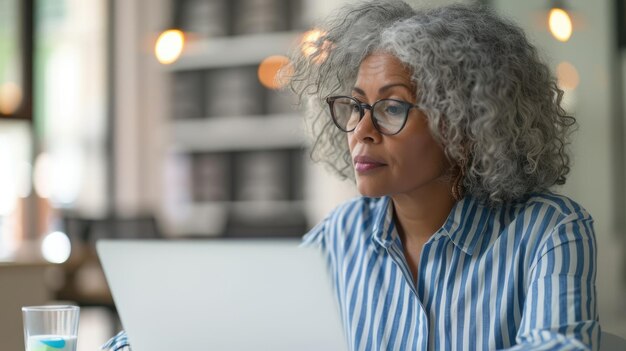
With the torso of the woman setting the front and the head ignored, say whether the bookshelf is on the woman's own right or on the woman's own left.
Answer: on the woman's own right

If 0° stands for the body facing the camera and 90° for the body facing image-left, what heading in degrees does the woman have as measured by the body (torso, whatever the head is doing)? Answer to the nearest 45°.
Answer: approximately 45°

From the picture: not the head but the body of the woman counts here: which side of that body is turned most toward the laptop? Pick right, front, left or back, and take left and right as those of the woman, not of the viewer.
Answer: front

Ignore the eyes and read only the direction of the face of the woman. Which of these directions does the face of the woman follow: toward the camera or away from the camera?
toward the camera

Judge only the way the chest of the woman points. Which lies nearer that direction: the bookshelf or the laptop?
the laptop

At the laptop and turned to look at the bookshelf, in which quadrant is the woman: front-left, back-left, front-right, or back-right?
front-right
